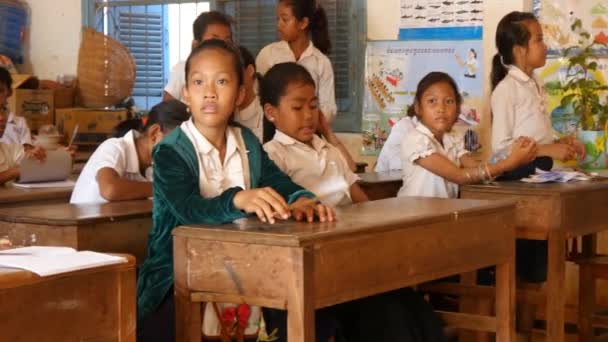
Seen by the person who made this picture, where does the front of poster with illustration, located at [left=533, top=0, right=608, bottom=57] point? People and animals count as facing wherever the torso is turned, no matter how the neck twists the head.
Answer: facing the viewer

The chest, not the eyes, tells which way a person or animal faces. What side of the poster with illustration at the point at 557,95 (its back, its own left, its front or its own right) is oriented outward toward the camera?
front

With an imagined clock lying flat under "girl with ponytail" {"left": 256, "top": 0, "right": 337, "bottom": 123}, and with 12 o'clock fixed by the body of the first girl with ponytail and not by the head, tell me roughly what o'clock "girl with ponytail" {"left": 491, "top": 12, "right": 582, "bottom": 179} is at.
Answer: The "girl with ponytail" {"left": 491, "top": 12, "right": 582, "bottom": 179} is roughly at 9 o'clock from the "girl with ponytail" {"left": 256, "top": 0, "right": 337, "bottom": 123}.

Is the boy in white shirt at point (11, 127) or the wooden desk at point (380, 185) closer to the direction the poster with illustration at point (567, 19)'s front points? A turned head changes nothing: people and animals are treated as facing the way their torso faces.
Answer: the wooden desk

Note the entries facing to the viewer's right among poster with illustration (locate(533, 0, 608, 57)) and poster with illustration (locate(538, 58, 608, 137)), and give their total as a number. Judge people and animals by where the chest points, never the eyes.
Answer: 0

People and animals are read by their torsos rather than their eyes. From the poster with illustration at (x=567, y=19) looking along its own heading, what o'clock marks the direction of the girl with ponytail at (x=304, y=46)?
The girl with ponytail is roughly at 2 o'clock from the poster with illustration.

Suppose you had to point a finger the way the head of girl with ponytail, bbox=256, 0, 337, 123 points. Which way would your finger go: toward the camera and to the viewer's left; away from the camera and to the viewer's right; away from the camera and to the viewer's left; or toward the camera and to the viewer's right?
toward the camera and to the viewer's left

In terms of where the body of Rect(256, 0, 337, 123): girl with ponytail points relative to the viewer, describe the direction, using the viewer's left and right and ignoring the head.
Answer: facing the viewer and to the left of the viewer

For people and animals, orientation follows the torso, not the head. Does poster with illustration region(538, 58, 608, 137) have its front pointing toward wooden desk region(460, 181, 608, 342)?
yes
